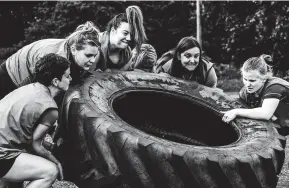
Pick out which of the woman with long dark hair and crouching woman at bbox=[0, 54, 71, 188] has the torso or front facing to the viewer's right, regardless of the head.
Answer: the crouching woman

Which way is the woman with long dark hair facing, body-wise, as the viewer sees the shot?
toward the camera

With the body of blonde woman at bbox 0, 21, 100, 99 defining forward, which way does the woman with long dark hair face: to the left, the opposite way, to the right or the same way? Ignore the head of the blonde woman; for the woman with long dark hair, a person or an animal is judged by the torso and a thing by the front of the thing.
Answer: to the right

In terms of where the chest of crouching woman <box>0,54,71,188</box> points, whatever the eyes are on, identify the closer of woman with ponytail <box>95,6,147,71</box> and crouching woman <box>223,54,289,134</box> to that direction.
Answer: the crouching woman

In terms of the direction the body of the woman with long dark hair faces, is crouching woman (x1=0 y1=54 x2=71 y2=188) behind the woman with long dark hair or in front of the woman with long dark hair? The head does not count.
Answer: in front

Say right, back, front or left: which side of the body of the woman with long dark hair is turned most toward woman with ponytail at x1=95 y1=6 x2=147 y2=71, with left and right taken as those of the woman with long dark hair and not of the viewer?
right

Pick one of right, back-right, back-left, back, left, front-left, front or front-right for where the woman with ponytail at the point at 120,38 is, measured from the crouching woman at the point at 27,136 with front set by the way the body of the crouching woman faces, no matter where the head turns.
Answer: front-left

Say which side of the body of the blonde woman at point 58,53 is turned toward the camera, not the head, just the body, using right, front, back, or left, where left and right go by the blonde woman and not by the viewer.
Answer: right

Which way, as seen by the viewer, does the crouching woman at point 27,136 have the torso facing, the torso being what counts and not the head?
to the viewer's right

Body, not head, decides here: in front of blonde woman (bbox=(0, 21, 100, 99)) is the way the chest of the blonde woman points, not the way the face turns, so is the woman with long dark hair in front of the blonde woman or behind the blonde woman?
in front

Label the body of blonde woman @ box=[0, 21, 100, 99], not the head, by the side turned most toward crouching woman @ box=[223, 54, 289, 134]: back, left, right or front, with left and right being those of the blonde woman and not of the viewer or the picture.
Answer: front
